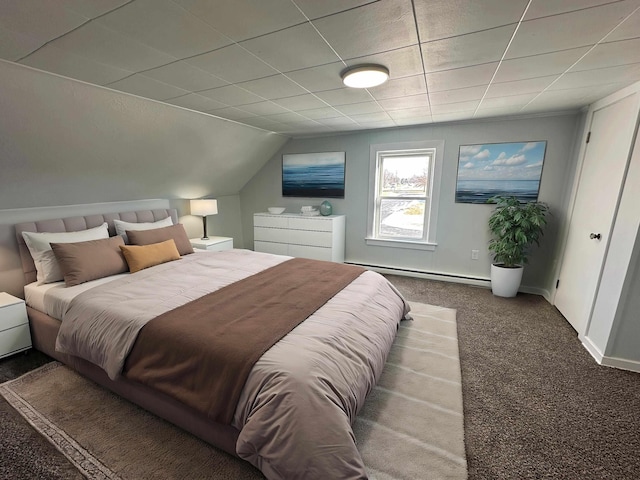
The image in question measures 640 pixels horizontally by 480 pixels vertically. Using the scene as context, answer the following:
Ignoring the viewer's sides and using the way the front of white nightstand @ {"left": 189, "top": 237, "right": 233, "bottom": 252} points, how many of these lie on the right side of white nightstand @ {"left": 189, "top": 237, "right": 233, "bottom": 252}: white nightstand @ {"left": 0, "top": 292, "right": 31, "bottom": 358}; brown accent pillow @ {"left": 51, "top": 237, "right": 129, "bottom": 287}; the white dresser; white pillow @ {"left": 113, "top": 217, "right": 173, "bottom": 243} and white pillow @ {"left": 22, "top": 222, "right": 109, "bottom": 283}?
4

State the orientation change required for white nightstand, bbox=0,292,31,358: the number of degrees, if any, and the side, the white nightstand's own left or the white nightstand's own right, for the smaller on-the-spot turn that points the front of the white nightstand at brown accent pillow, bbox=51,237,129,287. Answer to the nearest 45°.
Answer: approximately 45° to the white nightstand's own left

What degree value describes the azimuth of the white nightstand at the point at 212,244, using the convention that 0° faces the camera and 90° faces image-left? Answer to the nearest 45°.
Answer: approximately 315°

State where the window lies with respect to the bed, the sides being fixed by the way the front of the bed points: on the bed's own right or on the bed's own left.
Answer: on the bed's own left

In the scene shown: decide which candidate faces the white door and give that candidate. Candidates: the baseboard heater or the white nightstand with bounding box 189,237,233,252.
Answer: the white nightstand

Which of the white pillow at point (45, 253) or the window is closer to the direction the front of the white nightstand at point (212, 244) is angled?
the window

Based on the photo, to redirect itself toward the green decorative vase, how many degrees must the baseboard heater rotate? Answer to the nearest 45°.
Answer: approximately 45° to its right

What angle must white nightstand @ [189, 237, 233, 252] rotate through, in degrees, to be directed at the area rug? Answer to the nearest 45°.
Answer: approximately 45° to its right
